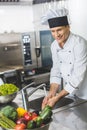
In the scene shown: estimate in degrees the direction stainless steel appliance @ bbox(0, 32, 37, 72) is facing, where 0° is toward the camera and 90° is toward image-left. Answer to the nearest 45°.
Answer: approximately 0°

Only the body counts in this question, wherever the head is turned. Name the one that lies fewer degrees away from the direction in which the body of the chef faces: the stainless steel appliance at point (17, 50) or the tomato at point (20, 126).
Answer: the tomato

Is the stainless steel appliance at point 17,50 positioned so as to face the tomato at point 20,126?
yes

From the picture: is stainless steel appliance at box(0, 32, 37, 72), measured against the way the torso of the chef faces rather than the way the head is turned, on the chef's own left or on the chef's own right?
on the chef's own right

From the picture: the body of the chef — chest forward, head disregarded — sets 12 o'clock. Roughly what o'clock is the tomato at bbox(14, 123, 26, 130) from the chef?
The tomato is roughly at 11 o'clock from the chef.

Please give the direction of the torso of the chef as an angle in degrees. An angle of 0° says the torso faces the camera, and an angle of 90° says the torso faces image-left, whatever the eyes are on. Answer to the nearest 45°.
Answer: approximately 45°

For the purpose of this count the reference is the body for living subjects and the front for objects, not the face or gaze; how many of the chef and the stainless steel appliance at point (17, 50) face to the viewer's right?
0

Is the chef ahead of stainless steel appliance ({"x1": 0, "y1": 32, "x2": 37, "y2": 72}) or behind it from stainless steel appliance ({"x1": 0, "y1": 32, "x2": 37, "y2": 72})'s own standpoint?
ahead
